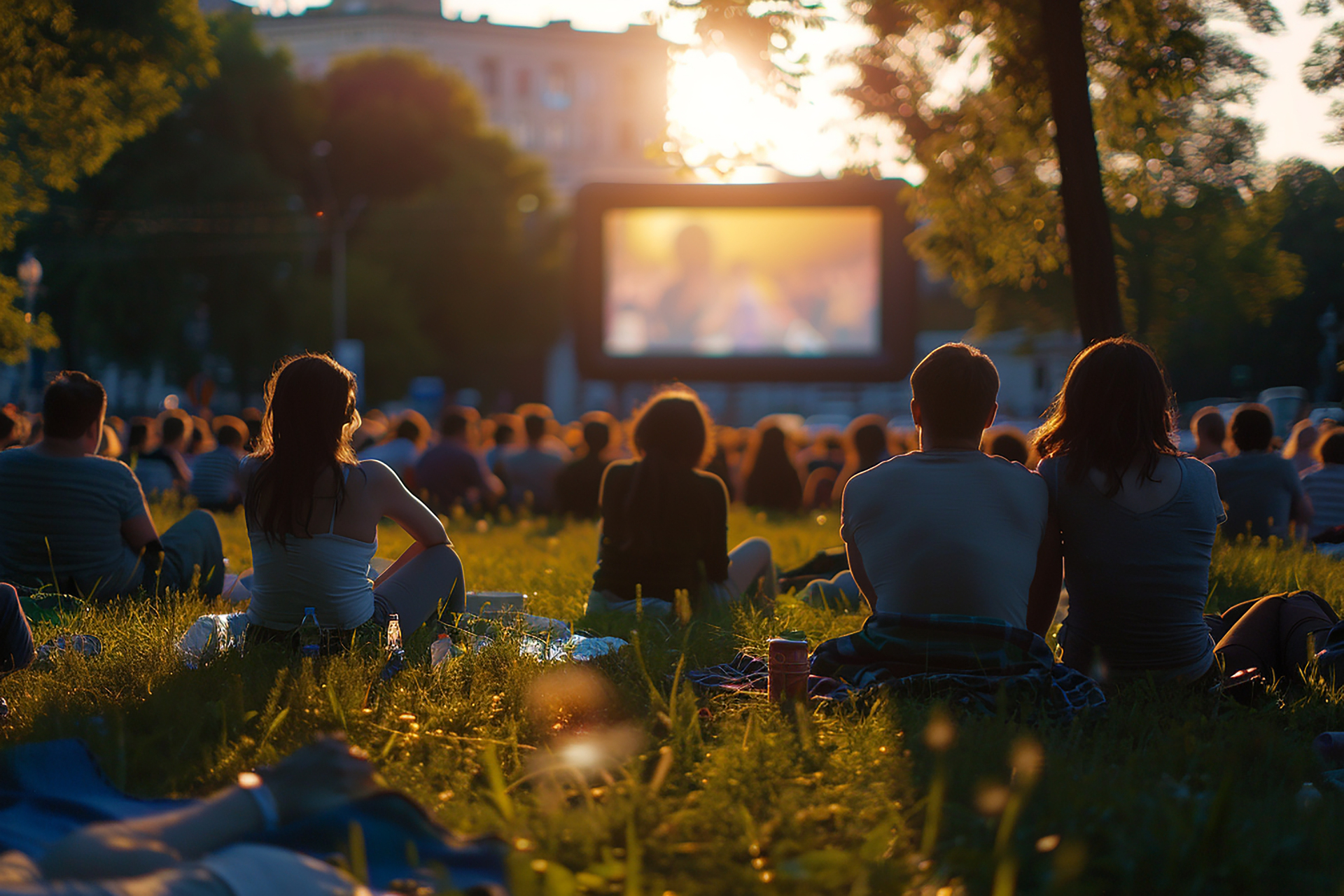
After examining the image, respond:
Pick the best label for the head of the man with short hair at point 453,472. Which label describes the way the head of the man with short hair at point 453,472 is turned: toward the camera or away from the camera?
away from the camera

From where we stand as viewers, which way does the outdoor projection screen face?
facing the viewer

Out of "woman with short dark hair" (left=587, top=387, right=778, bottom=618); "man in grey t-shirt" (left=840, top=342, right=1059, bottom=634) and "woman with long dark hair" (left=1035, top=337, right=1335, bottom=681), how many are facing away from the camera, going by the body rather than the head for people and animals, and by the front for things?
3

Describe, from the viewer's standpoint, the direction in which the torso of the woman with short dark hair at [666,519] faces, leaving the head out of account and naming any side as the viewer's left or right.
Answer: facing away from the viewer

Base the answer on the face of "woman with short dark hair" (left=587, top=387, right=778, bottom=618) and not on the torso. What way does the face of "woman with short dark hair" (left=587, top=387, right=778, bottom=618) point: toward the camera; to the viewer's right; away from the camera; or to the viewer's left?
away from the camera

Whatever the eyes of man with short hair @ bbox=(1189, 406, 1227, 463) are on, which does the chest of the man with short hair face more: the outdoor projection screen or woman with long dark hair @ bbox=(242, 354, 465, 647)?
the outdoor projection screen

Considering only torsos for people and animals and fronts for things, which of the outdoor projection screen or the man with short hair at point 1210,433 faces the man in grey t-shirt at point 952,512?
the outdoor projection screen

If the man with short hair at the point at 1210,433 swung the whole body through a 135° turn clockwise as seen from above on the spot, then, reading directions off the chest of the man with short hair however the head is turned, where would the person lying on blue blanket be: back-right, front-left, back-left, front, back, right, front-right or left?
front-right

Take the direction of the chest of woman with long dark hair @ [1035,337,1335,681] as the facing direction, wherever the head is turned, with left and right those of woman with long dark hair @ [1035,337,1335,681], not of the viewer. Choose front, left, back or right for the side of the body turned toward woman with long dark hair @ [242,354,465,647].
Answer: left

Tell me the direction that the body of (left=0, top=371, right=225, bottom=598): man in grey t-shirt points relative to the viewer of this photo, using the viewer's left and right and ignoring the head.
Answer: facing away from the viewer and to the right of the viewer

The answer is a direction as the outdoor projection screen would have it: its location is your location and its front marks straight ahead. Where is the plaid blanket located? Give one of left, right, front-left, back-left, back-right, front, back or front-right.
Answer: front

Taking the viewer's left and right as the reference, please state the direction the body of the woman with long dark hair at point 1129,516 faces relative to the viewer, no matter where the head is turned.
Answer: facing away from the viewer

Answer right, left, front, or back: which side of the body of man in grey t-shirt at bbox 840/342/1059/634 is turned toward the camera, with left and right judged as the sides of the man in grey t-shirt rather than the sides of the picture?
back

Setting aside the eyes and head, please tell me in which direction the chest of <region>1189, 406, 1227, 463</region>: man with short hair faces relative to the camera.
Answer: away from the camera

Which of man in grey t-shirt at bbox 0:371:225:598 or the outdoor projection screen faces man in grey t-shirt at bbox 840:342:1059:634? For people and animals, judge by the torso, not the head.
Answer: the outdoor projection screen

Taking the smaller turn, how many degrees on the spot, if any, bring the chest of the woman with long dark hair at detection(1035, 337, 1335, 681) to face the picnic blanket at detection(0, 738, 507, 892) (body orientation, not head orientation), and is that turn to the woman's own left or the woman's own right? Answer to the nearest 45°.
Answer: approximately 135° to the woman's own left
